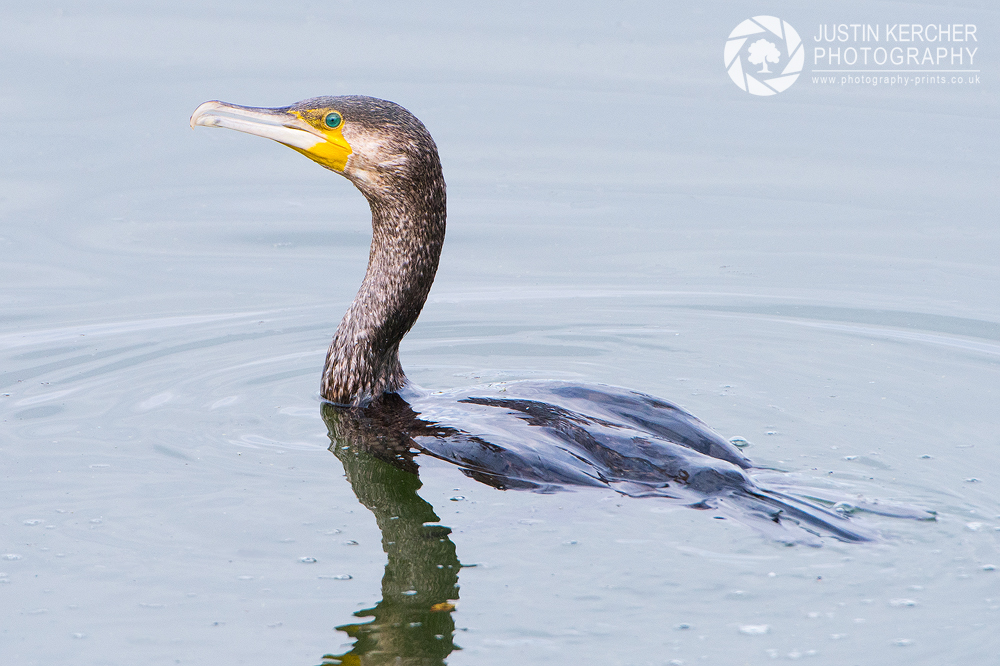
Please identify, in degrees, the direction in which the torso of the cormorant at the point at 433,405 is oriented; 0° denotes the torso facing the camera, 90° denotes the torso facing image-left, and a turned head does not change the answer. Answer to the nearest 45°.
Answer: approximately 135°

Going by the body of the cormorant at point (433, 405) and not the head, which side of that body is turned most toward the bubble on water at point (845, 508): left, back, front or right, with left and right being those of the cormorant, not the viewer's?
back
